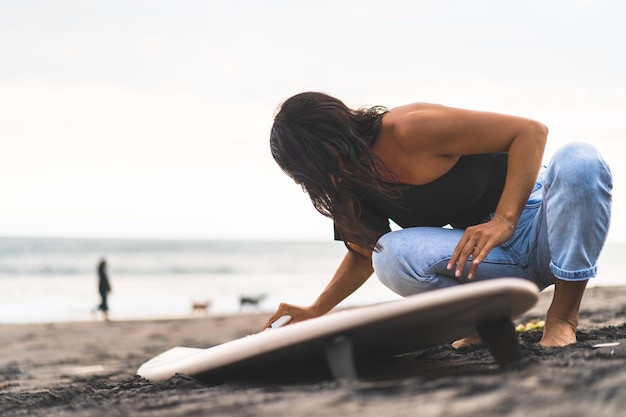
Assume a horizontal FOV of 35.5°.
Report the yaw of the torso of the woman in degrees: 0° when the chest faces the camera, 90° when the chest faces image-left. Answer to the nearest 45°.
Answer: approximately 45°

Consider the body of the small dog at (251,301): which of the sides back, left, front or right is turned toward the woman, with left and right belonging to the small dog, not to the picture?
right

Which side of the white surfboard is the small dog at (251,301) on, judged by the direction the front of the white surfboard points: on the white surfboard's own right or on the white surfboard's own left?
on the white surfboard's own right

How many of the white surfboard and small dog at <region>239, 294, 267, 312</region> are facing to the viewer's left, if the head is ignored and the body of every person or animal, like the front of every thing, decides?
2

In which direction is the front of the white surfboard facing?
to the viewer's left

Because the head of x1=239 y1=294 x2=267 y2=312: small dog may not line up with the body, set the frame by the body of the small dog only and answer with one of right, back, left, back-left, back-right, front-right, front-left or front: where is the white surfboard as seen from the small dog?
left

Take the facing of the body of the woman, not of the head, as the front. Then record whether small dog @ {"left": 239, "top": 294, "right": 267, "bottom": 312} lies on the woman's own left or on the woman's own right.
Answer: on the woman's own right

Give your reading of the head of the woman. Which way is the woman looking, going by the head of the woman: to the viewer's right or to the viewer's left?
to the viewer's left

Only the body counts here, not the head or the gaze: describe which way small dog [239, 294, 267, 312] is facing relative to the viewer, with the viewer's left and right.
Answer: facing to the left of the viewer
